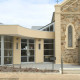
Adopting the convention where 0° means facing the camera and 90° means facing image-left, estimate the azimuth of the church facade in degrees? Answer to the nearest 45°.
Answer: approximately 0°
